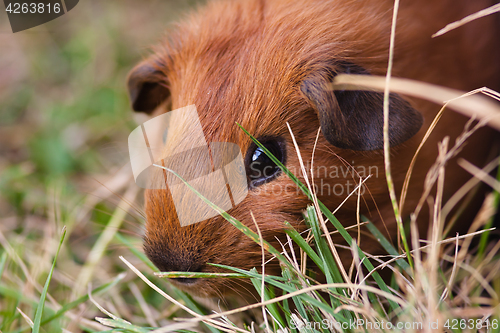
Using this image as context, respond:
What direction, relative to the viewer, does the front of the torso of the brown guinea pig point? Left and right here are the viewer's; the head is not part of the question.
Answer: facing the viewer and to the left of the viewer
